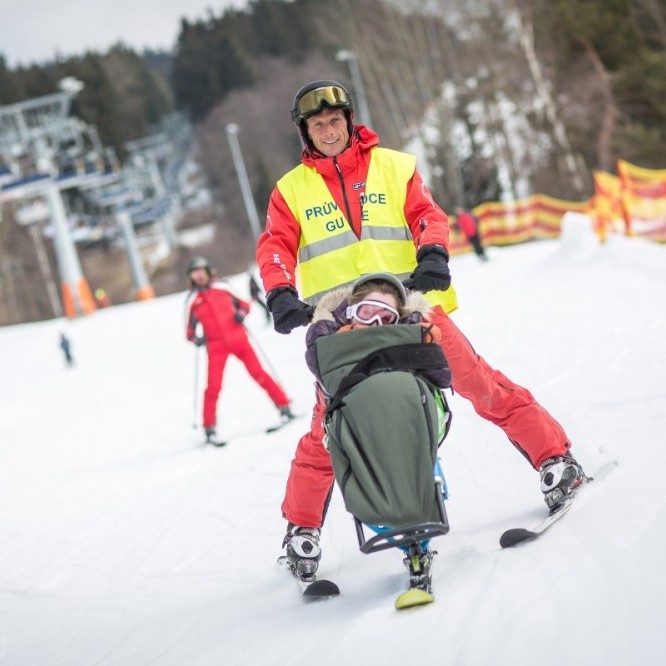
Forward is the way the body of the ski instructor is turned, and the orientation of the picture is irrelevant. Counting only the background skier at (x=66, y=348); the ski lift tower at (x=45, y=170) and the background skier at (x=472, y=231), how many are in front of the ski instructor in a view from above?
0

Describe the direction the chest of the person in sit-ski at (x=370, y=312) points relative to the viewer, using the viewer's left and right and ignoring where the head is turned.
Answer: facing the viewer

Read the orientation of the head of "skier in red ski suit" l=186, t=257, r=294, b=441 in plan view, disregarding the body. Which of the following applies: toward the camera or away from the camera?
toward the camera

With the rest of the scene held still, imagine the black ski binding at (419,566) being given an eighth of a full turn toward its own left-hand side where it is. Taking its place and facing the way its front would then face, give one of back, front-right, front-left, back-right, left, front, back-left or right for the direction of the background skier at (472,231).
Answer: back-left

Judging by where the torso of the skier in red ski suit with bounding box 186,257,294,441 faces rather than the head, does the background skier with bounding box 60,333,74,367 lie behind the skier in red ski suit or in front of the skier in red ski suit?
behind

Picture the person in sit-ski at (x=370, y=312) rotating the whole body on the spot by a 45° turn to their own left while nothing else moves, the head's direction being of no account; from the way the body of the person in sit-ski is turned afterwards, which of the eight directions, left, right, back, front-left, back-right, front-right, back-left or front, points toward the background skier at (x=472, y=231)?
back-left

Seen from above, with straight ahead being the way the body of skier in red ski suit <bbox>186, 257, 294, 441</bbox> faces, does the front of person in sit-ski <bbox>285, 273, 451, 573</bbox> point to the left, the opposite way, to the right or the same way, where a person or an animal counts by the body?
the same way

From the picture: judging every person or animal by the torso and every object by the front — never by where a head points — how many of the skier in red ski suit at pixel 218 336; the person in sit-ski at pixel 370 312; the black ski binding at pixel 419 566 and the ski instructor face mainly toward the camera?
4

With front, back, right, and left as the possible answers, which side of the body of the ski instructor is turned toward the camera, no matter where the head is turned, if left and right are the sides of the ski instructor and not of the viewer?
front

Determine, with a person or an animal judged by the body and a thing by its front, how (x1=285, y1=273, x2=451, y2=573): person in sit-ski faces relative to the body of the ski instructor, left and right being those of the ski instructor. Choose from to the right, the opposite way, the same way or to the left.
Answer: the same way

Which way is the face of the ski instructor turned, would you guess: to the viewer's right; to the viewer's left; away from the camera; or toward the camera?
toward the camera

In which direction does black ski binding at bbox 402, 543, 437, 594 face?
toward the camera

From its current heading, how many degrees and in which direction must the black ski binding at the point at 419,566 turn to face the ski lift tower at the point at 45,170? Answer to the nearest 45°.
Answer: approximately 180°

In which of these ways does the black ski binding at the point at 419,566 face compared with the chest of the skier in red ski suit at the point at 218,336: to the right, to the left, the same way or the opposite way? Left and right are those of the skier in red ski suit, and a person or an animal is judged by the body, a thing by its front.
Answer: the same way
